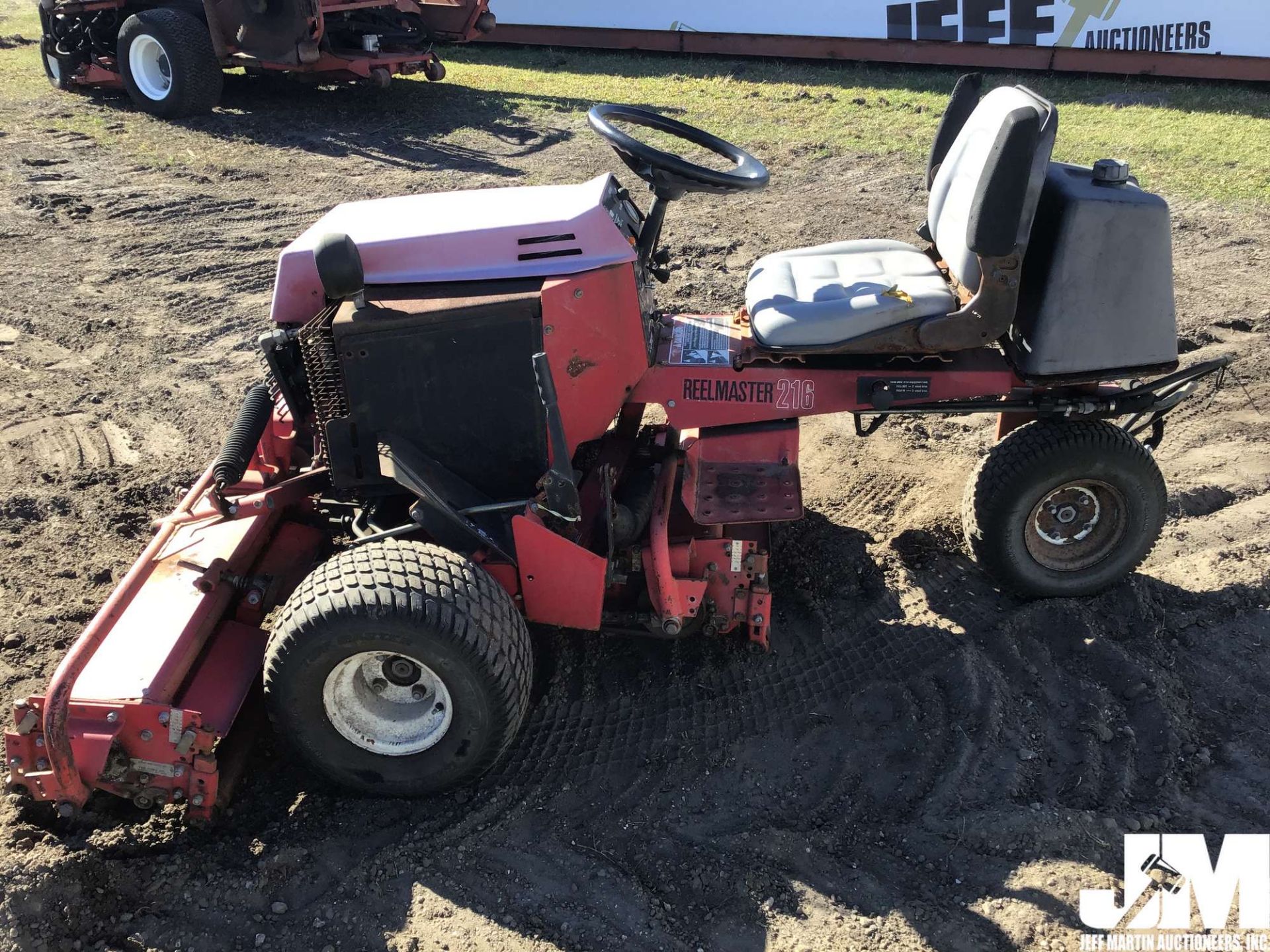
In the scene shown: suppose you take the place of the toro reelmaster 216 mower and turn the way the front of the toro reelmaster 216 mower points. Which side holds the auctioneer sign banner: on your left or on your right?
on your right

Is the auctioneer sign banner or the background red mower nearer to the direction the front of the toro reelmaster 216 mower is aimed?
the background red mower

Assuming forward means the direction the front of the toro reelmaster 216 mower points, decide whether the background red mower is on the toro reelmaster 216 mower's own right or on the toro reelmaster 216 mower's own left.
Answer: on the toro reelmaster 216 mower's own right

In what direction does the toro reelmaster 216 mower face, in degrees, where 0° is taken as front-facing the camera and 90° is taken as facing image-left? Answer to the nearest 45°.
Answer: approximately 90°
